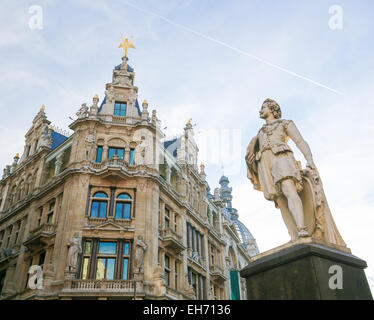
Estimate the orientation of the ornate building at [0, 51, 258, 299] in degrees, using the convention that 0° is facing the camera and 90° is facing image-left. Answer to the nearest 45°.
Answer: approximately 0°

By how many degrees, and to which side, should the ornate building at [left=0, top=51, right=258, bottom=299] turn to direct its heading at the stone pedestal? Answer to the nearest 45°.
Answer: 0° — it already faces it

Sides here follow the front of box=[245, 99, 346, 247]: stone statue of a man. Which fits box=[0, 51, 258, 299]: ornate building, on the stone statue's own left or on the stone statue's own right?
on the stone statue's own right

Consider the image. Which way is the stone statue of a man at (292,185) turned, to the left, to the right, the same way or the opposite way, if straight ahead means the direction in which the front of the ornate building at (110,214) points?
to the right

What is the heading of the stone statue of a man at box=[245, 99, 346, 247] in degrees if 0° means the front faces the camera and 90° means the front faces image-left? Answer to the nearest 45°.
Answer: approximately 45°
